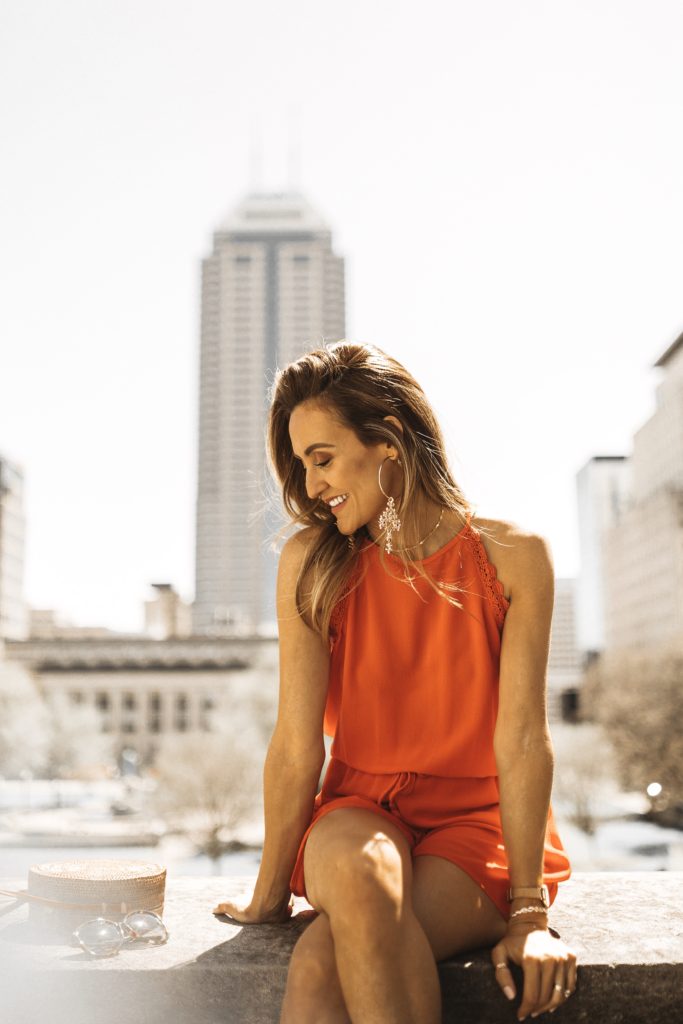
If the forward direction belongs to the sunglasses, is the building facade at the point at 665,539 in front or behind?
behind

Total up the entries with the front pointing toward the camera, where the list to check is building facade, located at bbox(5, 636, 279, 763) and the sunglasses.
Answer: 2

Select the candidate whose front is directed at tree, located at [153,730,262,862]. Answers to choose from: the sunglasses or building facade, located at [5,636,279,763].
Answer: the building facade

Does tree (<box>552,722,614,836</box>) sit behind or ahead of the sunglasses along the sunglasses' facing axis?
behind

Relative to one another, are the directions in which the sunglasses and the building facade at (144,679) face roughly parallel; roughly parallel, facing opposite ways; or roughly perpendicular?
roughly parallel

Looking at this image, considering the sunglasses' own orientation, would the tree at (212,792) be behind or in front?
behind

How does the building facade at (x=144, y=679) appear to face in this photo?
toward the camera

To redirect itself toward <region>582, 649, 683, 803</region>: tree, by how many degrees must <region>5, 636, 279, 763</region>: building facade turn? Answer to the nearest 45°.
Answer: approximately 45° to its left

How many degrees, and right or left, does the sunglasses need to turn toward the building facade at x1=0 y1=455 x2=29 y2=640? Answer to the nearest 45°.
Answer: approximately 180°

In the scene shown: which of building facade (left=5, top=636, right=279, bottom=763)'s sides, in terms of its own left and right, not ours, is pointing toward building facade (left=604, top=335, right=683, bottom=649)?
left

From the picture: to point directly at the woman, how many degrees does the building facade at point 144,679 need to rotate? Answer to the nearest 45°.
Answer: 0° — it already faces them

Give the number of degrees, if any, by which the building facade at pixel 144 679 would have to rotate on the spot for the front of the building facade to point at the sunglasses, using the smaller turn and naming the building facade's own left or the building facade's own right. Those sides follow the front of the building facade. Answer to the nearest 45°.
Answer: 0° — it already faces it
